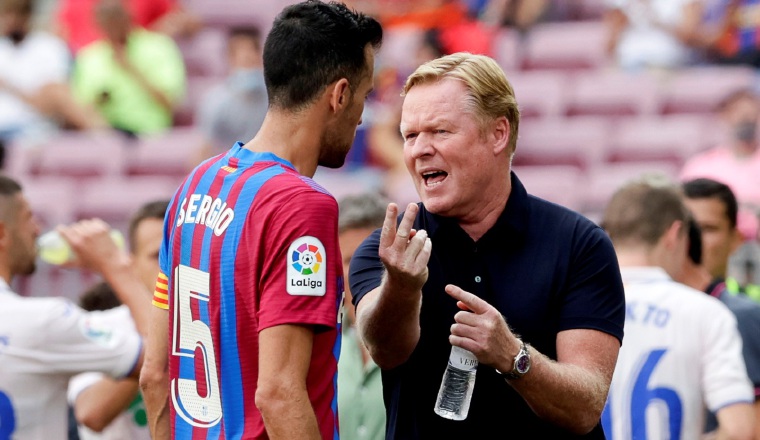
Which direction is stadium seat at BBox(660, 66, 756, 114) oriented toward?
toward the camera

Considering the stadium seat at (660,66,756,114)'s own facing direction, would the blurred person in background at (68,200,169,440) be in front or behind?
in front

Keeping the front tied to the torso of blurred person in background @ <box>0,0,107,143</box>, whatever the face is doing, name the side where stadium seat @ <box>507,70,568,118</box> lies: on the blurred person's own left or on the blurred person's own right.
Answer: on the blurred person's own left

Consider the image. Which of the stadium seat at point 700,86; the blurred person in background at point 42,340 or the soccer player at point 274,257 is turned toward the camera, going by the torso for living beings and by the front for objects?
the stadium seat

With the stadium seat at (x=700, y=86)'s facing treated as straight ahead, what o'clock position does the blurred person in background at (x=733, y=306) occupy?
The blurred person in background is roughly at 12 o'clock from the stadium seat.

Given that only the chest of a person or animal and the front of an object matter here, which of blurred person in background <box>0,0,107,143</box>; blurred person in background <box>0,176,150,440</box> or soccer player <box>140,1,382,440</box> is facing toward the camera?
blurred person in background <box>0,0,107,143</box>

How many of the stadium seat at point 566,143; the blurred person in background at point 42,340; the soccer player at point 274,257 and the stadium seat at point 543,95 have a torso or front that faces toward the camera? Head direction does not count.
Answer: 2

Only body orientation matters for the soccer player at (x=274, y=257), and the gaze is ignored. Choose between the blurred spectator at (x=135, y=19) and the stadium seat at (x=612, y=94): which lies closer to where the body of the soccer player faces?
the stadium seat

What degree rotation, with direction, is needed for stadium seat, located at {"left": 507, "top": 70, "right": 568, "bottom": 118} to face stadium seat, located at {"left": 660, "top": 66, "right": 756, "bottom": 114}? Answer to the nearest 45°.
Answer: approximately 90° to its left

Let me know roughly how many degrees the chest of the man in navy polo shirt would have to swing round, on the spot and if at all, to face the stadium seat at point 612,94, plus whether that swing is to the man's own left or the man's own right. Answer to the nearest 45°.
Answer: approximately 135° to the man's own right

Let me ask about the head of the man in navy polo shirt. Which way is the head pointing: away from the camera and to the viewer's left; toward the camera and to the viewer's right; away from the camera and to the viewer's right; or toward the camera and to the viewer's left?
toward the camera and to the viewer's left

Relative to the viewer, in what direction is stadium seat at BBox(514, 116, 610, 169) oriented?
toward the camera

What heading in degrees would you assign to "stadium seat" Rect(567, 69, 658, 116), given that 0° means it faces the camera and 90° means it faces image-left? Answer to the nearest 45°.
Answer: approximately 0°

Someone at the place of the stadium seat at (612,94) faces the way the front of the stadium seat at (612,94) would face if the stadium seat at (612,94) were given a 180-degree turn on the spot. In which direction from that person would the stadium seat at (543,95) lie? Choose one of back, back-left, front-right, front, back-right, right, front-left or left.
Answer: left

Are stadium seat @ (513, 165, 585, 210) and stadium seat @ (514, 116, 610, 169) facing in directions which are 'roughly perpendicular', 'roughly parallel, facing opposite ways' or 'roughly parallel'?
roughly parallel

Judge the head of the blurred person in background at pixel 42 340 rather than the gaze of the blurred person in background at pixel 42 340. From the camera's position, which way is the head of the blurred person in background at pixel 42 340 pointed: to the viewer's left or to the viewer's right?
to the viewer's right

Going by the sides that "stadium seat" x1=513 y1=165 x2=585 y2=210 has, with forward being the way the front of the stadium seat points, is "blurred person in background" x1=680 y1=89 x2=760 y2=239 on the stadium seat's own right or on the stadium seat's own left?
on the stadium seat's own left

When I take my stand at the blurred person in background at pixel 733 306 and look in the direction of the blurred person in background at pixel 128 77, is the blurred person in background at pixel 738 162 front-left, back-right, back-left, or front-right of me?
front-right

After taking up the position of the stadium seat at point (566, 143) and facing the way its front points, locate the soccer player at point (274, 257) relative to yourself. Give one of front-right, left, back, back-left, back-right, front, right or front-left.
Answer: front

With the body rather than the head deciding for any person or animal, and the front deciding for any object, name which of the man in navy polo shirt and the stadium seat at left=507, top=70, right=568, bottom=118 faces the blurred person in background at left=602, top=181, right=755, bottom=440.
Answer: the stadium seat
